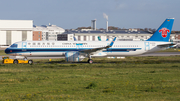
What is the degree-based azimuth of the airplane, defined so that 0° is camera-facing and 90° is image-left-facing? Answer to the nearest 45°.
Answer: approximately 90°
